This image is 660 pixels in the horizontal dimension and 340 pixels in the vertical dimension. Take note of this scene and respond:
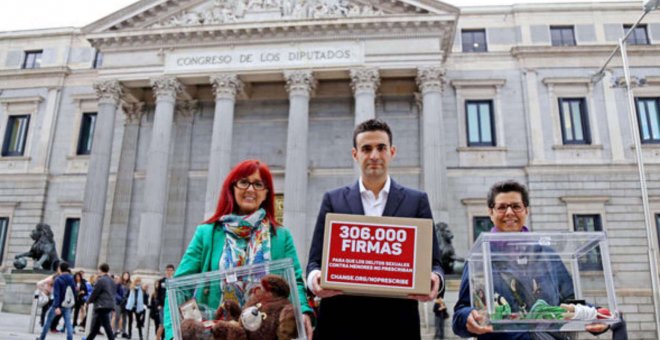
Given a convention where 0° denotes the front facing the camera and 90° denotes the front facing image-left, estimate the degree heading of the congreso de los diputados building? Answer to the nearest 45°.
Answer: approximately 0°

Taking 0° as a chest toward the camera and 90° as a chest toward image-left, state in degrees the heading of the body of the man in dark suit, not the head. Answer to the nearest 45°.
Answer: approximately 0°

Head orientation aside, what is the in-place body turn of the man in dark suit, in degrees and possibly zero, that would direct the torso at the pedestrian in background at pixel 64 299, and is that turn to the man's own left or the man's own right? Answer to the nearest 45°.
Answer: approximately 135° to the man's own right
